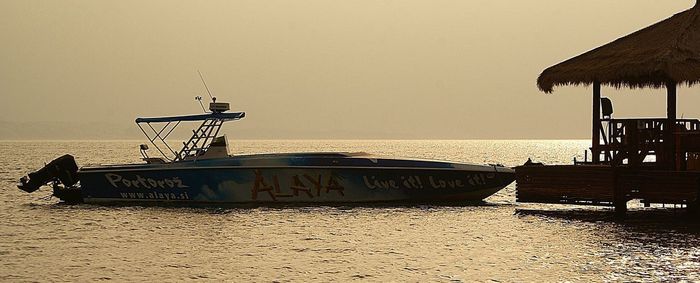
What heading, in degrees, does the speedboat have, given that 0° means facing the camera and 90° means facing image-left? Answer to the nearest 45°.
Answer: approximately 270°

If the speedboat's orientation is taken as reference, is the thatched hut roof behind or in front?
in front

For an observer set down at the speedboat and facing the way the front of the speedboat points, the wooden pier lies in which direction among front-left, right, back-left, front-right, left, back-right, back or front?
front-right
